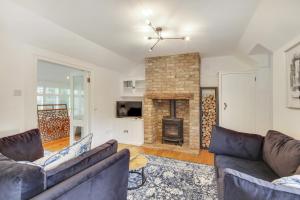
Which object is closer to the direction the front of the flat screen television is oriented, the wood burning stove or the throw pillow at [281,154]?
the throw pillow

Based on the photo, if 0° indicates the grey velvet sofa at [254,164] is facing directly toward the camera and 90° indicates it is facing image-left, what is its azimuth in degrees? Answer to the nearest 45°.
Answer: approximately 90°

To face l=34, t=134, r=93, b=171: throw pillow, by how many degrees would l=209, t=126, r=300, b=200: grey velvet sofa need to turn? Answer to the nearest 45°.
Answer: approximately 45° to its left

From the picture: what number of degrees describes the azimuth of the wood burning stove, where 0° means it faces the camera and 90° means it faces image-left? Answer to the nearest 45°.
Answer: approximately 0°

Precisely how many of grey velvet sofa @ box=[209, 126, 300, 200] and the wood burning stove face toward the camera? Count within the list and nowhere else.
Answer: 1

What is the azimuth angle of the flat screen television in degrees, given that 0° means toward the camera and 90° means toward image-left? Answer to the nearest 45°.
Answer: approximately 0°

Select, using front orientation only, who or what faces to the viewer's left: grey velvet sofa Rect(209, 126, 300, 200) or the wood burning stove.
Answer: the grey velvet sofa

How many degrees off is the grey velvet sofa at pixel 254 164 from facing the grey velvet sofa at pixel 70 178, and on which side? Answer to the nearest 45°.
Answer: approximately 45° to its left
